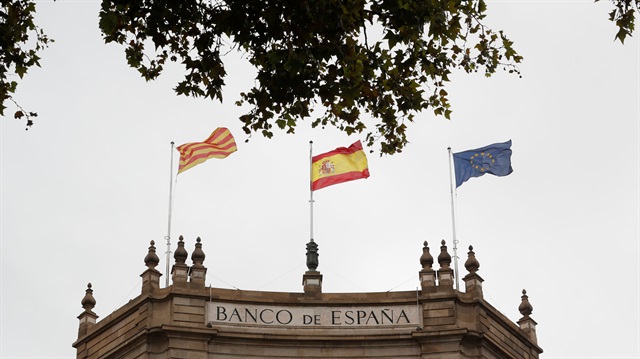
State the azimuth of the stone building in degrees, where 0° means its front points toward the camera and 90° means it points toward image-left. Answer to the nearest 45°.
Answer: approximately 0°
